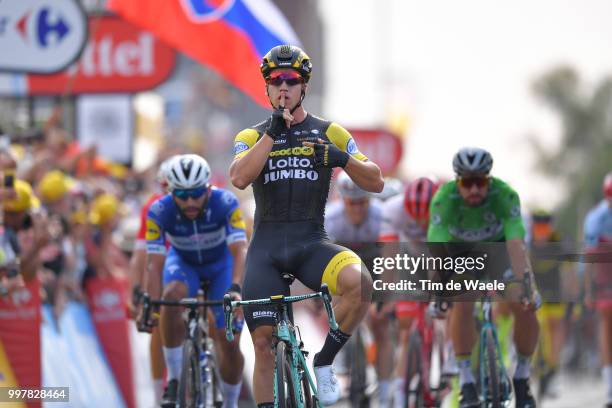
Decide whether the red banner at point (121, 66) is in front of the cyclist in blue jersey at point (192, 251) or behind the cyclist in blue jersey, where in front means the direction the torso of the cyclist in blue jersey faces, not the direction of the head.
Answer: behind

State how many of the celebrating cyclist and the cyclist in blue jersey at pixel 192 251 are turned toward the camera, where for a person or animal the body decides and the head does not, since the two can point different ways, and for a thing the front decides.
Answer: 2

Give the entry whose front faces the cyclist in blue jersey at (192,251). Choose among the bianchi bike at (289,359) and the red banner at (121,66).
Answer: the red banner

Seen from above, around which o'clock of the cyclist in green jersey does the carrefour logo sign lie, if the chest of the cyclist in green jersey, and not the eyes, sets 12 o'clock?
The carrefour logo sign is roughly at 5 o'clock from the cyclist in green jersey.

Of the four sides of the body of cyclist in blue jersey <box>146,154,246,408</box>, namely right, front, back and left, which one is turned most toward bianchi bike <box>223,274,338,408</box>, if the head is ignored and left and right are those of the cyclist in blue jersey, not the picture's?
front

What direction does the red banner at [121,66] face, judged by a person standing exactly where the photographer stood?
facing the viewer

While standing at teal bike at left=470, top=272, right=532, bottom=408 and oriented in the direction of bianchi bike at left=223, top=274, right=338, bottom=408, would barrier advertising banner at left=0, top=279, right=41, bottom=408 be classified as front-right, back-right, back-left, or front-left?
front-right

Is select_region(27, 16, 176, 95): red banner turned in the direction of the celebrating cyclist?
yes

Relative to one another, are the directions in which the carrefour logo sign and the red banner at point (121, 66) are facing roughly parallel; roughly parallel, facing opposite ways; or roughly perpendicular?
roughly parallel

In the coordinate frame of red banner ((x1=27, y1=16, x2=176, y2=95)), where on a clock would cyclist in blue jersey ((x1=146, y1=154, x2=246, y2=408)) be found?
The cyclist in blue jersey is roughly at 12 o'clock from the red banner.

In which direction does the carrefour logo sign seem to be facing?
toward the camera

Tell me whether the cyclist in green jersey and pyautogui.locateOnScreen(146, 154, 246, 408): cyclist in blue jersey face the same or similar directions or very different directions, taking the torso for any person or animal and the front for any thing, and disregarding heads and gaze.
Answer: same or similar directions
